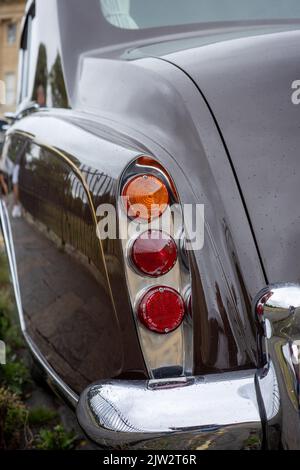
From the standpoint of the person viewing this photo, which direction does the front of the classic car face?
facing away from the viewer and to the left of the viewer
